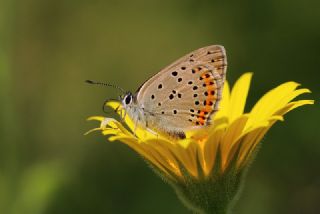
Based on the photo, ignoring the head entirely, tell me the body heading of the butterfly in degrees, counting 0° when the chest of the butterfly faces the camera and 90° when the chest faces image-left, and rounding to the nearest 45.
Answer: approximately 90°
